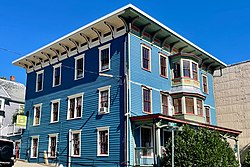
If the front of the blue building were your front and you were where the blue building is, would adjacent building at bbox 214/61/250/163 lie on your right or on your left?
on your left

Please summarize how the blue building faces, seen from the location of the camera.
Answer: facing the viewer and to the right of the viewer

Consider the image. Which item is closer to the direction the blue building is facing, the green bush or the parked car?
the green bush

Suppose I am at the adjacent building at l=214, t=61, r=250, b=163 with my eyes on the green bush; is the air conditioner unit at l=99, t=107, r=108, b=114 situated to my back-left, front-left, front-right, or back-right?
front-right

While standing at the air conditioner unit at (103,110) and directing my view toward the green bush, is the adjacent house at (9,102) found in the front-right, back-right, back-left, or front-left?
back-left

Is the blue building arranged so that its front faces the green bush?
yes

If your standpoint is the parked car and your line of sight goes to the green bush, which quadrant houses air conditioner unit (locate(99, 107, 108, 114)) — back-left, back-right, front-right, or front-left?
front-left

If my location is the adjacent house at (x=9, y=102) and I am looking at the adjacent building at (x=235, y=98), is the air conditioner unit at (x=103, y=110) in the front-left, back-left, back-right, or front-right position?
front-right

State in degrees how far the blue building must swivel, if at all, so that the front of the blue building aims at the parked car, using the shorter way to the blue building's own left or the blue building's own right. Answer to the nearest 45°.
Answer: approximately 90° to the blue building's own right

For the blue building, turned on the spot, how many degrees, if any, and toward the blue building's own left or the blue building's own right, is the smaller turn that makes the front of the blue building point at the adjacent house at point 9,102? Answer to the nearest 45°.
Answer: approximately 180°
